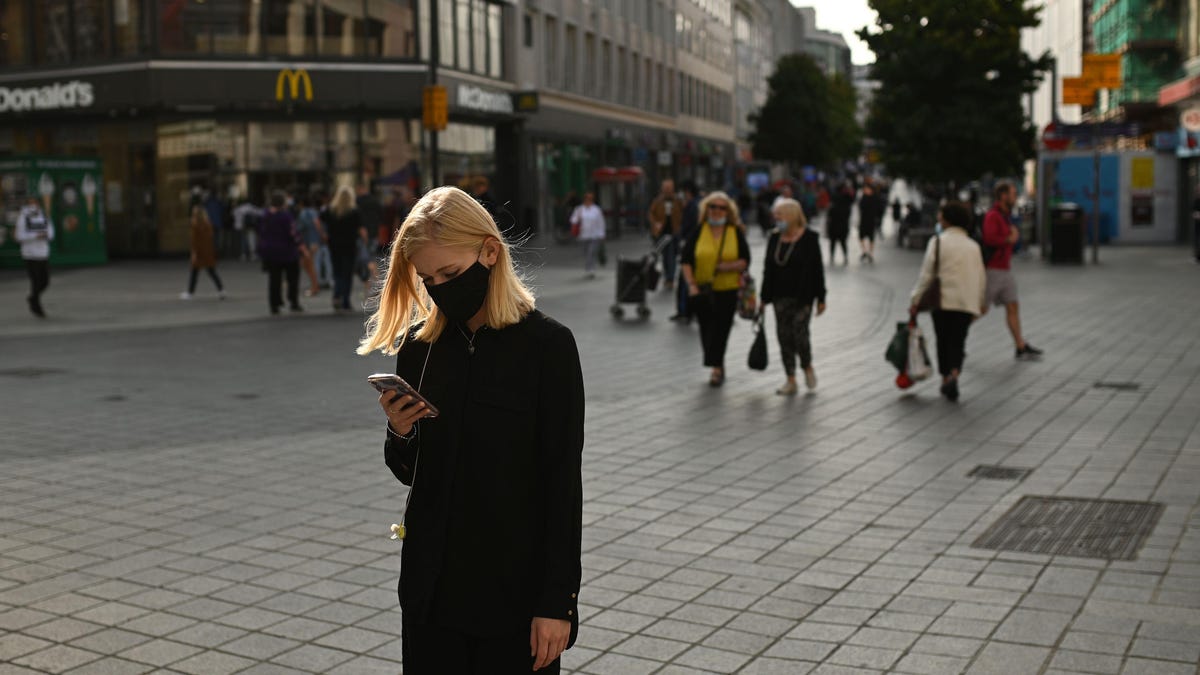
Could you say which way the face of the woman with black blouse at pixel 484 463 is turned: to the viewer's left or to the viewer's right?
to the viewer's left

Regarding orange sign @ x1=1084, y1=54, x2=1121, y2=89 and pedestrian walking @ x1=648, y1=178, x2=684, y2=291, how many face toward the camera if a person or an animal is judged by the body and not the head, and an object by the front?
2

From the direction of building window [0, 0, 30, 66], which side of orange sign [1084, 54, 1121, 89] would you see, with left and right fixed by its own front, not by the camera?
right

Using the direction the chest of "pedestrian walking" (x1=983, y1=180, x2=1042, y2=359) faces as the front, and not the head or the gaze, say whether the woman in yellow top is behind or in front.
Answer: behind

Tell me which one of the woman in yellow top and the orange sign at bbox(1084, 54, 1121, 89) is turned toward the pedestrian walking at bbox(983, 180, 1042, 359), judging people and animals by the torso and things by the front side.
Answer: the orange sign

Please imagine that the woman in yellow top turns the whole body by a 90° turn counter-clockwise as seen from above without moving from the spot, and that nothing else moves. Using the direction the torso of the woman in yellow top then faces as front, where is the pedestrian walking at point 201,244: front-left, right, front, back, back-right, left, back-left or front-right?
back-left

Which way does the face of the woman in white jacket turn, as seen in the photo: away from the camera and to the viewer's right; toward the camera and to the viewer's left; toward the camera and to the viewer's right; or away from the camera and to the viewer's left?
away from the camera and to the viewer's left

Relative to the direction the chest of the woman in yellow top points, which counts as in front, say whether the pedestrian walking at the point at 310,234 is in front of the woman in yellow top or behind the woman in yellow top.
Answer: behind

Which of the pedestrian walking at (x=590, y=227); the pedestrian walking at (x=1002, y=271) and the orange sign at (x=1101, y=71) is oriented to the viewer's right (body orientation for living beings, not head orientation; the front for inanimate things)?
the pedestrian walking at (x=1002, y=271)
